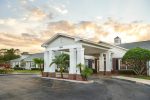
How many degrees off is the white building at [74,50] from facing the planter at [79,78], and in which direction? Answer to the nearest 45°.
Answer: approximately 45° to its left

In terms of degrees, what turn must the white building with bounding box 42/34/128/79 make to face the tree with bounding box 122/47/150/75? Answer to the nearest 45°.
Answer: approximately 135° to its left

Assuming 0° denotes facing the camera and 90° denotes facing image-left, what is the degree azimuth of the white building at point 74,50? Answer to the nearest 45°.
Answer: approximately 45°

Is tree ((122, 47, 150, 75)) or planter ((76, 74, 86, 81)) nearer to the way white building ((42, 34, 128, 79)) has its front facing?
the planter
